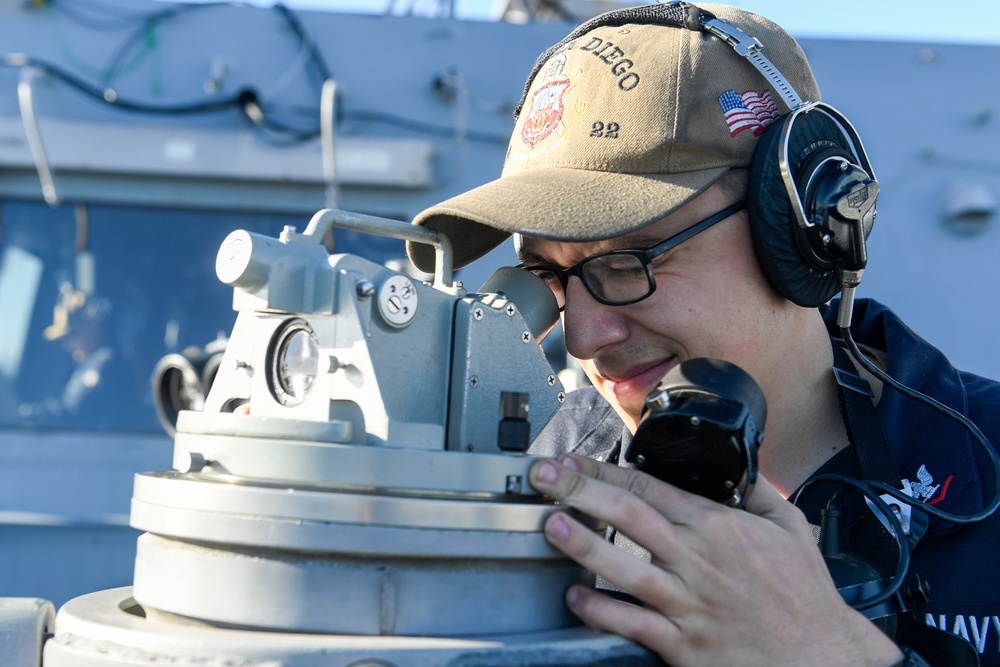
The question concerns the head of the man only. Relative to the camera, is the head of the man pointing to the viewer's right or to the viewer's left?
to the viewer's left

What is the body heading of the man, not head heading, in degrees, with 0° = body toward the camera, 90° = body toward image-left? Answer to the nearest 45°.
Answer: approximately 45°
